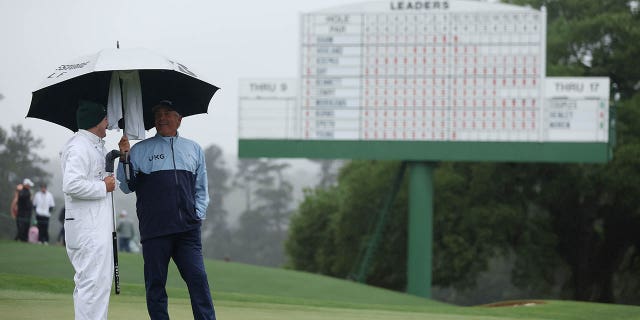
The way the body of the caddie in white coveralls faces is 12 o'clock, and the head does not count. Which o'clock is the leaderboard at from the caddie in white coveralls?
The leaderboard is roughly at 10 o'clock from the caddie in white coveralls.

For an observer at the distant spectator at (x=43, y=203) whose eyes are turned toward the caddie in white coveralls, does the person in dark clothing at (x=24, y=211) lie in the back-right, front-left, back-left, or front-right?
back-right

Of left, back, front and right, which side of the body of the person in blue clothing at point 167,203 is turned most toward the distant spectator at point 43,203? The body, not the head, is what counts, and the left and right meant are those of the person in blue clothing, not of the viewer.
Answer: back

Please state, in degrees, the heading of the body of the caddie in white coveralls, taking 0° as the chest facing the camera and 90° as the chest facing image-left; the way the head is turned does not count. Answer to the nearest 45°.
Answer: approximately 270°

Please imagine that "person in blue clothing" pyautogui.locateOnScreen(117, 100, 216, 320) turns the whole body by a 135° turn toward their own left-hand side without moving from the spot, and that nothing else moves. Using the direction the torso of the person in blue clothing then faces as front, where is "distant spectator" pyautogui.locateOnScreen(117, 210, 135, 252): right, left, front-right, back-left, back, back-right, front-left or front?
front-left

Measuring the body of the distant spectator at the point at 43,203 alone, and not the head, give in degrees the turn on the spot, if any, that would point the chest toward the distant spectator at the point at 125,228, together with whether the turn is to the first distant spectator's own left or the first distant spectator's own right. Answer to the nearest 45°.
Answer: approximately 135° to the first distant spectator's own left

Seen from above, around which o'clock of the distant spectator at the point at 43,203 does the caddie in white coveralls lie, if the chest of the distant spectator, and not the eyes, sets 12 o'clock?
The caddie in white coveralls is roughly at 12 o'clock from the distant spectator.

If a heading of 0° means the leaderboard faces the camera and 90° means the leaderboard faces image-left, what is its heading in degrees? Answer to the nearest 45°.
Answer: approximately 0°

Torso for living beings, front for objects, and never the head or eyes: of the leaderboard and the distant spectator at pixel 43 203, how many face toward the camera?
2

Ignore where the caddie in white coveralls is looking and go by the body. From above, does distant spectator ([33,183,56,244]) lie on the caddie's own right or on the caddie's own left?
on the caddie's own left
